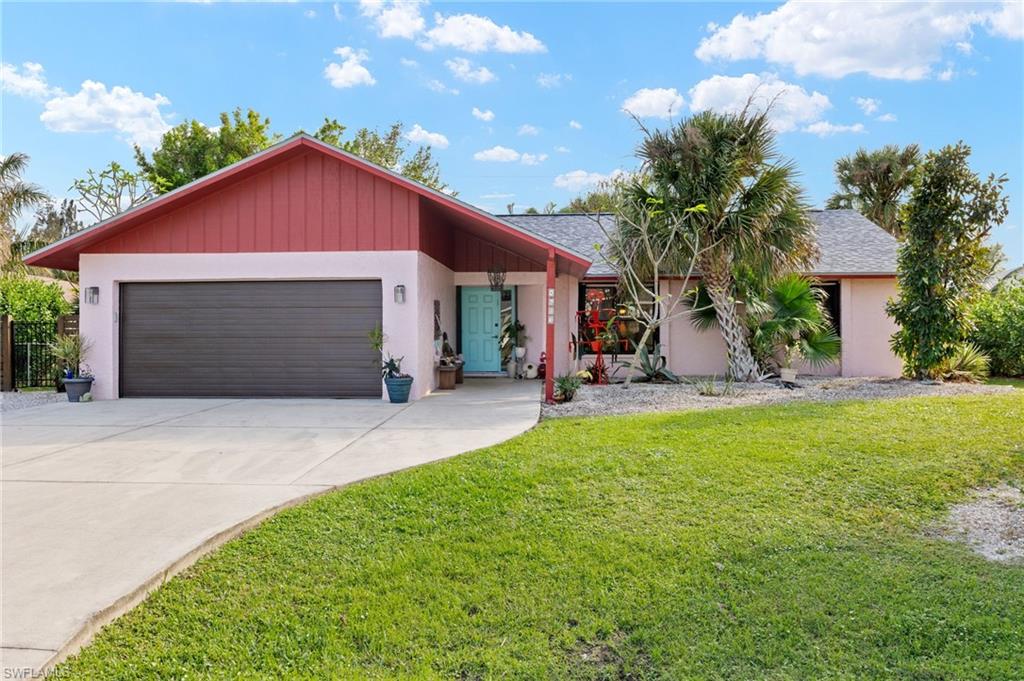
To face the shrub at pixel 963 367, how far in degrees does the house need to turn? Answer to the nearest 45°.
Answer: approximately 90° to its left

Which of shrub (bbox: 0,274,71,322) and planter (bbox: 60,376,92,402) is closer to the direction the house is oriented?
the planter

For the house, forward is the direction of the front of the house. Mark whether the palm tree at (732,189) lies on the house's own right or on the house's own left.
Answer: on the house's own left

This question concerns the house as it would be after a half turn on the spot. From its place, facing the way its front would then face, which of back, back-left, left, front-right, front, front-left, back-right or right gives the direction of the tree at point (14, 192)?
front-left

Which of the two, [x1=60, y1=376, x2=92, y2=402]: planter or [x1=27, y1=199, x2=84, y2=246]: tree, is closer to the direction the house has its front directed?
the planter

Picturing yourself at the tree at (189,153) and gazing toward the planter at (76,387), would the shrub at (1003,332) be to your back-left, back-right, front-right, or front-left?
front-left

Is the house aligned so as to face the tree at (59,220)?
no

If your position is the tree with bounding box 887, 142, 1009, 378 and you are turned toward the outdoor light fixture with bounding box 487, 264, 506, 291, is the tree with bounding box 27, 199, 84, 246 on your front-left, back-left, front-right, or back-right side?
front-right

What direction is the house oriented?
toward the camera

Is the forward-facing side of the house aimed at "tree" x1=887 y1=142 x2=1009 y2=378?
no

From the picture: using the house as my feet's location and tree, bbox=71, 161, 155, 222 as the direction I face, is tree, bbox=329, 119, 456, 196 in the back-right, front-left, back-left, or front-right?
front-right

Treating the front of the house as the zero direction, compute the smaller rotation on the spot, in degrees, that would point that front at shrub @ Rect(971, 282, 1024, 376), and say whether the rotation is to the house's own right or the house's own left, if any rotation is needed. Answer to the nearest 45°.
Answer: approximately 90° to the house's own left

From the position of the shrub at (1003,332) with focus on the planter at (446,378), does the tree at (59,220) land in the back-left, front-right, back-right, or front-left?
front-right

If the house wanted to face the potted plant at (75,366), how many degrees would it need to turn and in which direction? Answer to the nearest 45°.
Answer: approximately 90° to its right

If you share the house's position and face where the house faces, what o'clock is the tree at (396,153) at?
The tree is roughly at 6 o'clock from the house.

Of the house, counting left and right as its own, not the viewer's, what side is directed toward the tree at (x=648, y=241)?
left

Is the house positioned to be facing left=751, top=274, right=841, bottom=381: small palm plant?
no
